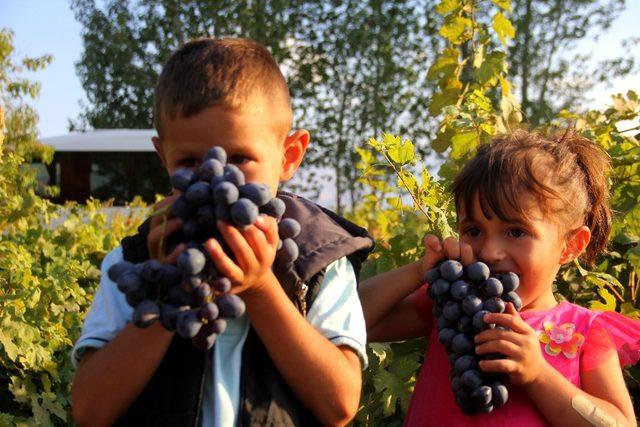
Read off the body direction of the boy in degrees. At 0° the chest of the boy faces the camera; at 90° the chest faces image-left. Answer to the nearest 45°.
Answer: approximately 0°

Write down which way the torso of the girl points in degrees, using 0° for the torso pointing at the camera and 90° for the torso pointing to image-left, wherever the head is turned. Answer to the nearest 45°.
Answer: approximately 45°
